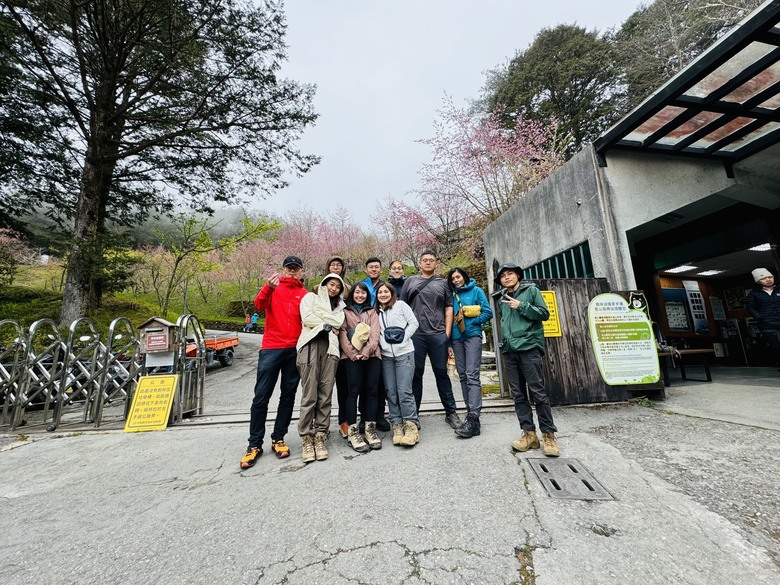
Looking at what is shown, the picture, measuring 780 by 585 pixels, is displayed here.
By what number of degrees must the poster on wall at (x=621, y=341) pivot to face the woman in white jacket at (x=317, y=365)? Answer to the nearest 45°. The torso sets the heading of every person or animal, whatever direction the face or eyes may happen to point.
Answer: approximately 45° to its right

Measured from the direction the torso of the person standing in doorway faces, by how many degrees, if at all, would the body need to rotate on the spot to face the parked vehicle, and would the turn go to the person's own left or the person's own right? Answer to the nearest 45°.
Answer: approximately 90° to the person's own right

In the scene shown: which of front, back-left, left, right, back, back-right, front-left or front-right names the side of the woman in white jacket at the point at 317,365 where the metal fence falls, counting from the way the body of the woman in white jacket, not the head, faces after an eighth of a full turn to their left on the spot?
back

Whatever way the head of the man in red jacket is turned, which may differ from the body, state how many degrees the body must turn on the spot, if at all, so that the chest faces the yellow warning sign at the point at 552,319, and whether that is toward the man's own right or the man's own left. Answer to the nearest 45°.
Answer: approximately 90° to the man's own left

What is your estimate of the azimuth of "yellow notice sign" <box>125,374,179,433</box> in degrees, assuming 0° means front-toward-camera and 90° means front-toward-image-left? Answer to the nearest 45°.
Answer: approximately 0°

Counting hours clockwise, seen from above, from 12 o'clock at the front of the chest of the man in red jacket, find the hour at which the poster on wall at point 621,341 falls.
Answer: The poster on wall is roughly at 9 o'clock from the man in red jacket.

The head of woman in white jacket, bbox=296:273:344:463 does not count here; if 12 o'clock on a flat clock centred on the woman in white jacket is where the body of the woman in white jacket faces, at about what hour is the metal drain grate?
The metal drain grate is roughly at 10 o'clock from the woman in white jacket.

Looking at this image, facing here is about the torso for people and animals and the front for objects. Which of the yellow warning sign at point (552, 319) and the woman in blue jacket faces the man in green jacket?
the yellow warning sign

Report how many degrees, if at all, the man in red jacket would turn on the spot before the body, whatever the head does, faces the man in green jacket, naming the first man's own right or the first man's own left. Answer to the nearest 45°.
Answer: approximately 45° to the first man's own left

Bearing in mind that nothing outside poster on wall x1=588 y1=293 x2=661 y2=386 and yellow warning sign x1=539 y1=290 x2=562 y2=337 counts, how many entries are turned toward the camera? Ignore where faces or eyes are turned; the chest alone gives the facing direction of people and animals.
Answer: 2
